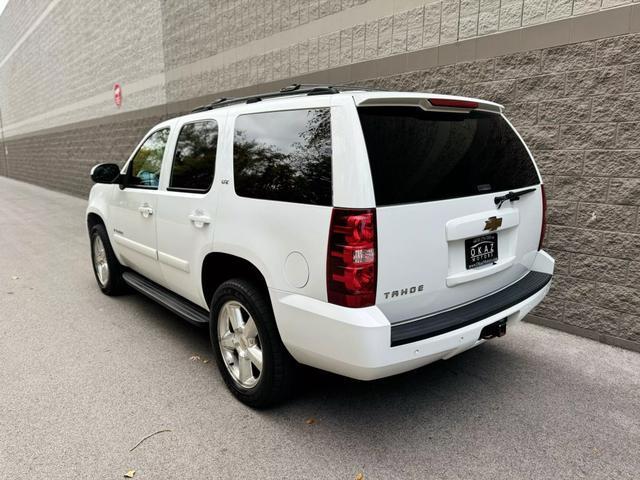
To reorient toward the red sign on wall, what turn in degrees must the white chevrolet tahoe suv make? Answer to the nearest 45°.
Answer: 0° — it already faces it

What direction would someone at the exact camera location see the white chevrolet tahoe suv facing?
facing away from the viewer and to the left of the viewer
